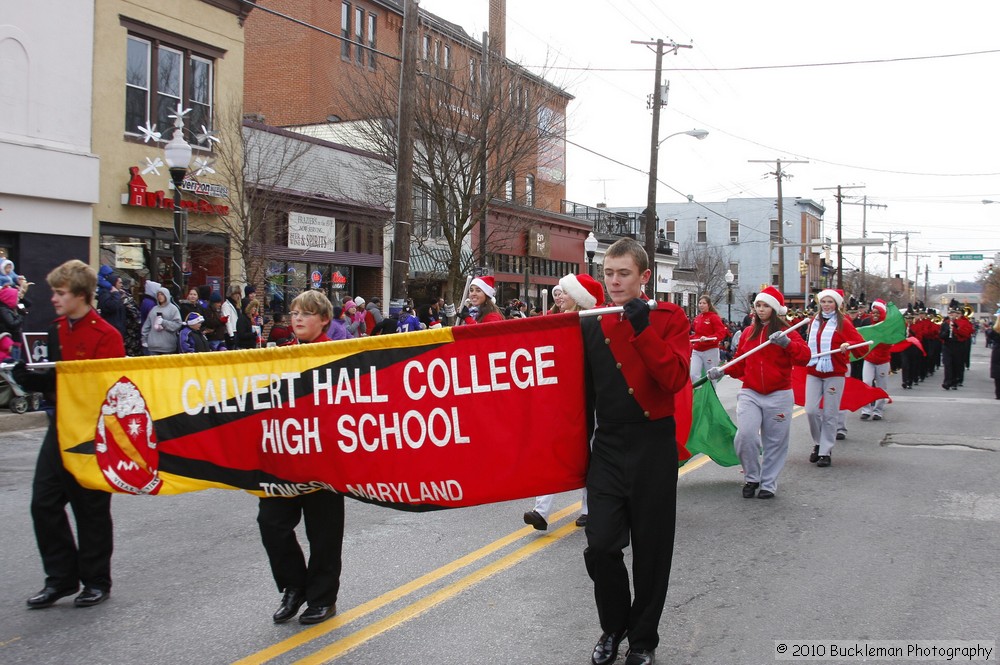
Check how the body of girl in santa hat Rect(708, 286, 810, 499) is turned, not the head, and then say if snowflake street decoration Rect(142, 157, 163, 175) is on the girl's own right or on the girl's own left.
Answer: on the girl's own right

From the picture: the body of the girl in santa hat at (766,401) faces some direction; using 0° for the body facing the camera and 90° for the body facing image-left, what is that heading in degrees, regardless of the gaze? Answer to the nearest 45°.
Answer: approximately 0°

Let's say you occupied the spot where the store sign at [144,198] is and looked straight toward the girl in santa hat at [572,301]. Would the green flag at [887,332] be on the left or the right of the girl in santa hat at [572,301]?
left

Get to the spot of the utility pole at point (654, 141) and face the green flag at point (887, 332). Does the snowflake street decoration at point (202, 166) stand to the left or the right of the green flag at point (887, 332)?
right

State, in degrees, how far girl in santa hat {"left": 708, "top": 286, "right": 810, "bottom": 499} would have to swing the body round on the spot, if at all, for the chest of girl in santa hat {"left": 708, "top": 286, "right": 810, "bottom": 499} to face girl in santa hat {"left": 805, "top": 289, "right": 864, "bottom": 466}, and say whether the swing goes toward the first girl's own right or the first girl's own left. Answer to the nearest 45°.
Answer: approximately 180°

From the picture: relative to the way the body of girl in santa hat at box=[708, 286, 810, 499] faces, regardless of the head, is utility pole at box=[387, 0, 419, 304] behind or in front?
behind

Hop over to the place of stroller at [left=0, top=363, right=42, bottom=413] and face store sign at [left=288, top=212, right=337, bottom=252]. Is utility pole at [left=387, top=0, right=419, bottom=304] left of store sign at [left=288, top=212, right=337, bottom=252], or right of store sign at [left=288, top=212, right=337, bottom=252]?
right

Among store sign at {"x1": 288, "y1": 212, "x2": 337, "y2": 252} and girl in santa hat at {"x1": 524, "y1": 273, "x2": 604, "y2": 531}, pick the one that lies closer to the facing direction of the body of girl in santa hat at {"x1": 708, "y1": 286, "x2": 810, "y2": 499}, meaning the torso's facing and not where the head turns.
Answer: the girl in santa hat
